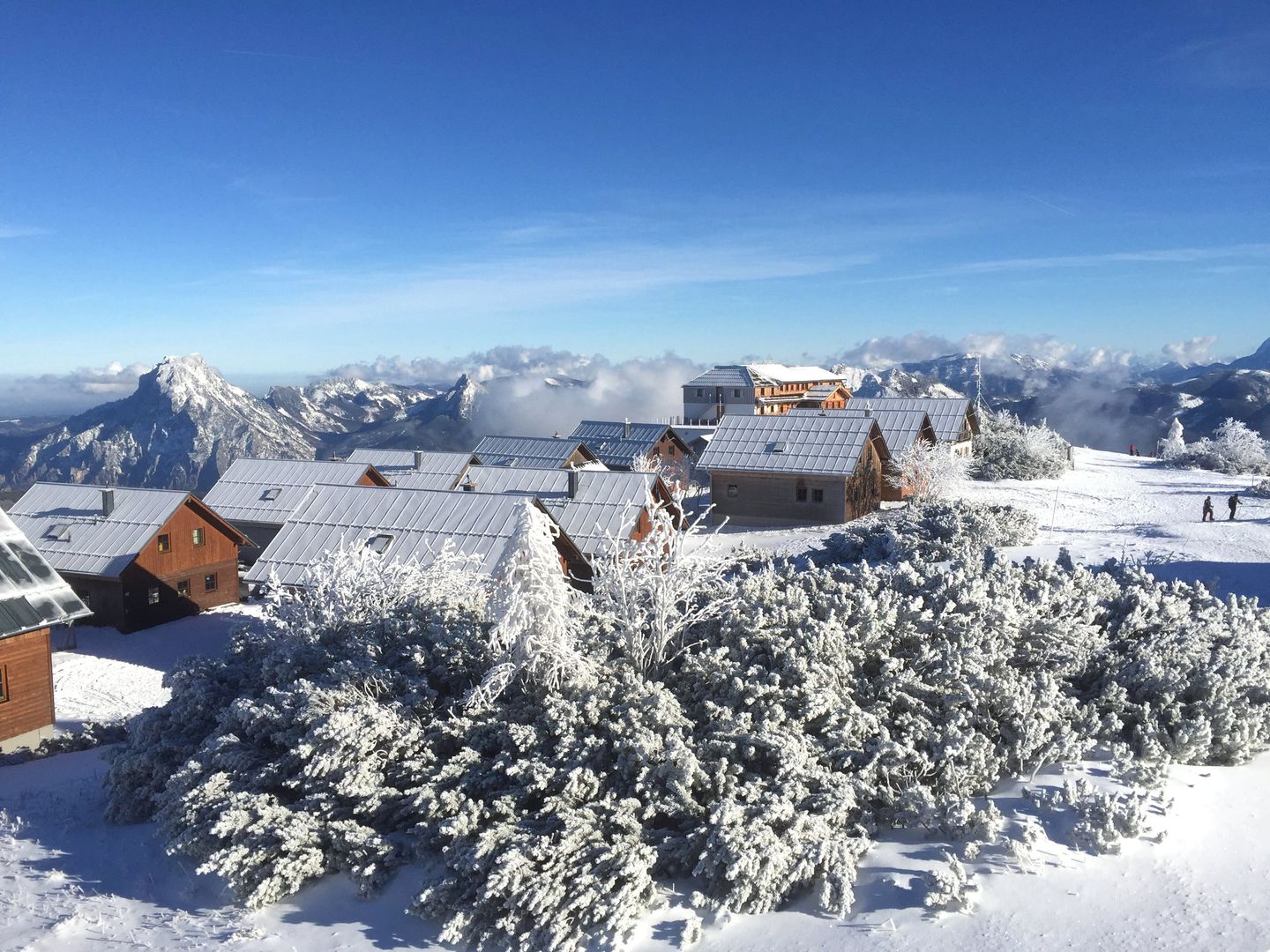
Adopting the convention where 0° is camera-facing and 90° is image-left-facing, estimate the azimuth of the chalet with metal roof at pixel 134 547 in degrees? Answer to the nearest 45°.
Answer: approximately 315°

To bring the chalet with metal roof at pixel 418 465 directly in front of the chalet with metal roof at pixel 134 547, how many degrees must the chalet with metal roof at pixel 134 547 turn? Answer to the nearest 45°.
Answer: approximately 90° to its left

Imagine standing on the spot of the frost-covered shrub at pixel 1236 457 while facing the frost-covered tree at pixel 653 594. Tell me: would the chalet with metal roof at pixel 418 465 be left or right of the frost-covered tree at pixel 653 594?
right

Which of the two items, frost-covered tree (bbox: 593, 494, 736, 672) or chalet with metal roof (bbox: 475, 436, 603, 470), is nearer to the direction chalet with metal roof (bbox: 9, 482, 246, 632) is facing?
the frost-covered tree
